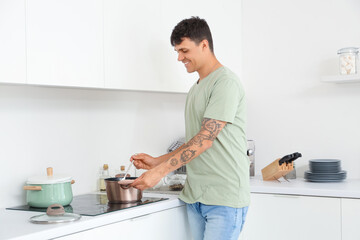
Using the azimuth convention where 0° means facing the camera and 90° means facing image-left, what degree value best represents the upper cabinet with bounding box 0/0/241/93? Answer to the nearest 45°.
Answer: approximately 315°

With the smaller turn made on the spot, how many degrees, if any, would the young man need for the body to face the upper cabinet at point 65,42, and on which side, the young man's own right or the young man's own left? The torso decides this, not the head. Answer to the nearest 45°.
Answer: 0° — they already face it

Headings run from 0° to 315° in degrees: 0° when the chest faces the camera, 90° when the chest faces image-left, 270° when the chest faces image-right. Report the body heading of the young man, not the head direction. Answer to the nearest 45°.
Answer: approximately 90°

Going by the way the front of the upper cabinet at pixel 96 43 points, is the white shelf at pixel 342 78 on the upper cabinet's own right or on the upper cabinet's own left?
on the upper cabinet's own left

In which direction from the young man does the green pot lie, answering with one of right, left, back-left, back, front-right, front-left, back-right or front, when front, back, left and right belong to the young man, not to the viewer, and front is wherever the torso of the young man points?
front

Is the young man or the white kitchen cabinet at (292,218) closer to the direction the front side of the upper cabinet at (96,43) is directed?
the young man

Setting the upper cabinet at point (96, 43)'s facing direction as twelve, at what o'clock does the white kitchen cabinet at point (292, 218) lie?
The white kitchen cabinet is roughly at 10 o'clock from the upper cabinet.

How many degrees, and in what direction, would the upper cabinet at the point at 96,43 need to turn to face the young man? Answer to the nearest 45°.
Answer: approximately 45° to its left
